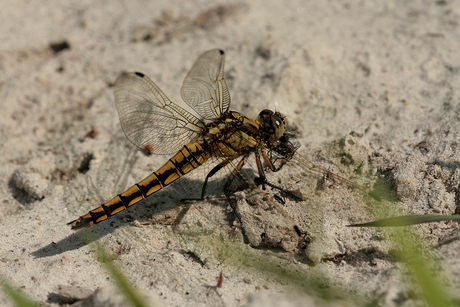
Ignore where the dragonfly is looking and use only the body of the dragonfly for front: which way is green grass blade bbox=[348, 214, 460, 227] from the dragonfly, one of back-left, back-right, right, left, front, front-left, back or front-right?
front-right

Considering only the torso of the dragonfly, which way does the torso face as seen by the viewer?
to the viewer's right
